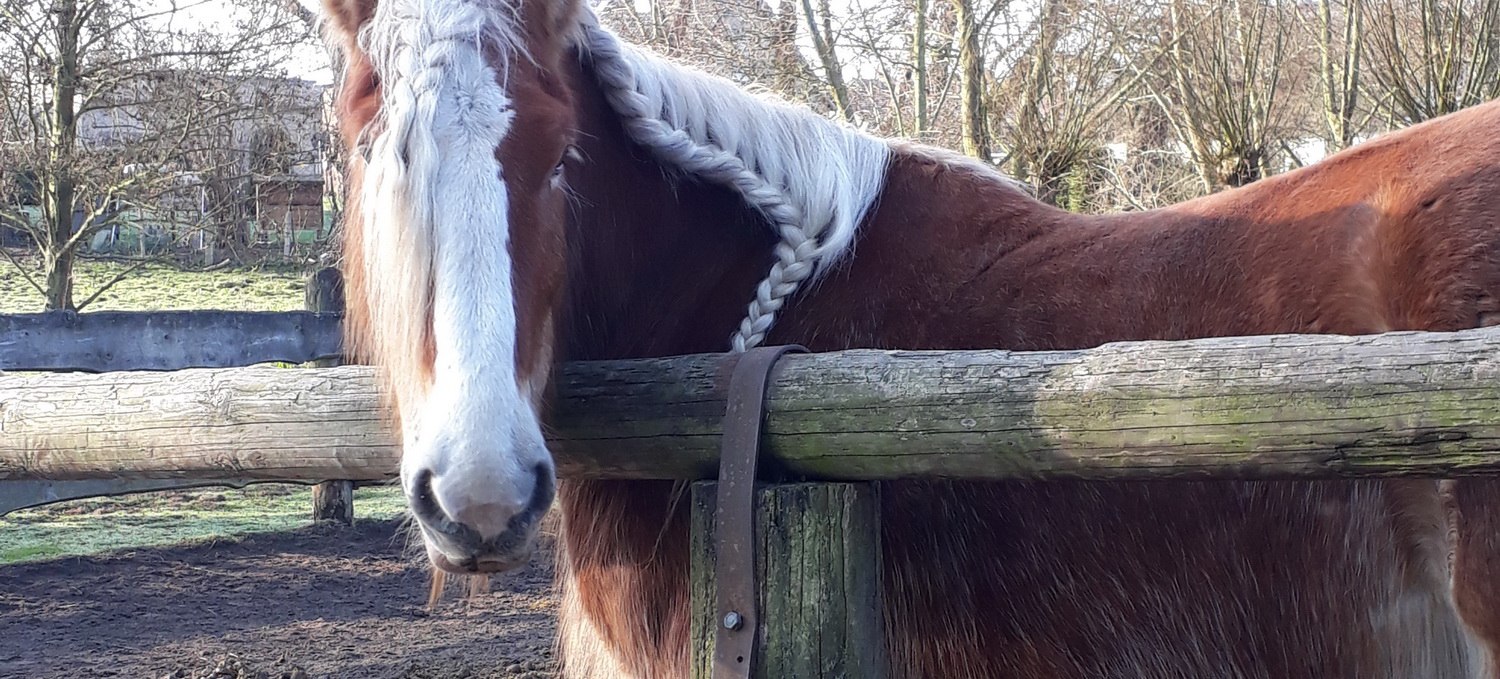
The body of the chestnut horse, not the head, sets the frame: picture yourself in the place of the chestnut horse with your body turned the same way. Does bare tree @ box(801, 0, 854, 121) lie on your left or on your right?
on your right

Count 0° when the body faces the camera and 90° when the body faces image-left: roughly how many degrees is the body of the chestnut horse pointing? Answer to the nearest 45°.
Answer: approximately 90°

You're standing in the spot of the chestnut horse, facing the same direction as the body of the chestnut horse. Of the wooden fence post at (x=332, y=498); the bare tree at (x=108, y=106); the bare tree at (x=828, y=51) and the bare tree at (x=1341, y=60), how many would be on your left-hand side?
0

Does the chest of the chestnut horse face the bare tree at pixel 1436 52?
no

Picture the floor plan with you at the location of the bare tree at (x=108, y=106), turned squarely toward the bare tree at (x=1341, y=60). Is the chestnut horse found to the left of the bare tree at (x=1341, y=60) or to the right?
right

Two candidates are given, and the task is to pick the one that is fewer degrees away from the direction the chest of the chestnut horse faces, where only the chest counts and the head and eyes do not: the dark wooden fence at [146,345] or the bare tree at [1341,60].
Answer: the dark wooden fence

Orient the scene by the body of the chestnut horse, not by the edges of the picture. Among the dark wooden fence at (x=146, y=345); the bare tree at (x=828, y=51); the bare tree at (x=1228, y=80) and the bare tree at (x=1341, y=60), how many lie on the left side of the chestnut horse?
0

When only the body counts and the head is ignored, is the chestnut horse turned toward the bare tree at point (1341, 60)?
no

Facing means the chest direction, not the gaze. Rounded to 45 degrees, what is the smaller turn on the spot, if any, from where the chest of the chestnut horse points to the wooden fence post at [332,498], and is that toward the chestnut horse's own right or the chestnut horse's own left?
approximately 45° to the chestnut horse's own right

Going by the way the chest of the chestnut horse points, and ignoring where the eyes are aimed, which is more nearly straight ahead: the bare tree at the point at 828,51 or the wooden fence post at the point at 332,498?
the wooden fence post

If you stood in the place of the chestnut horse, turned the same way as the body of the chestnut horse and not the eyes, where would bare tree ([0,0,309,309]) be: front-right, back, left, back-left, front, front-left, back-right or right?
front-right

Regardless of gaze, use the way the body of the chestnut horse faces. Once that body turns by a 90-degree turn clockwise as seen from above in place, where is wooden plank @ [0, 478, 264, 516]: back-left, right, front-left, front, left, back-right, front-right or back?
front-left

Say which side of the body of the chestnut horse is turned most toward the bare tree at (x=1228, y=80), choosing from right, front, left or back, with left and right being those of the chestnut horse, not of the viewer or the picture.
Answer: right

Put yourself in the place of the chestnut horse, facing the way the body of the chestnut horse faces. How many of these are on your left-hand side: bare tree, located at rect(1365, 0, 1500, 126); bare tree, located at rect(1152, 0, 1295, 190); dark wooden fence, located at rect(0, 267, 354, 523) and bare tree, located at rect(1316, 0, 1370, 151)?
0
